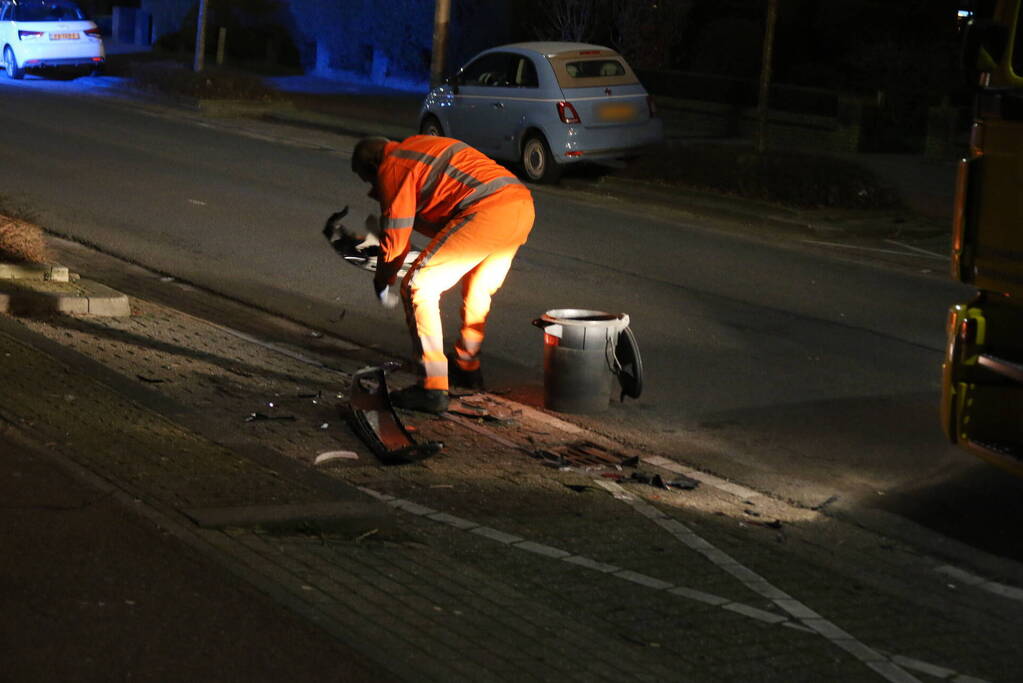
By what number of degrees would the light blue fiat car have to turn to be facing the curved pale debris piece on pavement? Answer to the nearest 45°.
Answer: approximately 135° to its left

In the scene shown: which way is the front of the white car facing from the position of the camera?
facing away from the viewer and to the left of the viewer

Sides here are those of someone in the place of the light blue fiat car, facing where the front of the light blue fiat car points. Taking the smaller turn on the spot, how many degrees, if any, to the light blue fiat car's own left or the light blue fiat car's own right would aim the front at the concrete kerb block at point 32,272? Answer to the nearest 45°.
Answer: approximately 135° to the light blue fiat car's own left

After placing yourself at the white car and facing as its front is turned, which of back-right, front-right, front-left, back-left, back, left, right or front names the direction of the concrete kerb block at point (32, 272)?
back-left

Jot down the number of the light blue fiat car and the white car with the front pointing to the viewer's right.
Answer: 0

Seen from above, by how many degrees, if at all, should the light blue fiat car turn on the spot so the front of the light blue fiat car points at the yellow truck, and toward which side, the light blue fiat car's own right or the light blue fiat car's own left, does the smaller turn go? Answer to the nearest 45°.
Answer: approximately 135° to the light blue fiat car's own left

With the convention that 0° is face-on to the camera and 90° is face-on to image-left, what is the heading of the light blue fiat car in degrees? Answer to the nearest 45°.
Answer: approximately 135°

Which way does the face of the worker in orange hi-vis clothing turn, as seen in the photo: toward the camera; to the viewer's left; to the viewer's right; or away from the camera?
to the viewer's left

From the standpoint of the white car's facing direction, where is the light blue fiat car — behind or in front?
behind

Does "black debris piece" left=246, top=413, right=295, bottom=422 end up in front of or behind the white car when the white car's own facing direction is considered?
behind

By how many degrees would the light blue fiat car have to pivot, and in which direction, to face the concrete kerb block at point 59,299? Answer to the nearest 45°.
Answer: approximately 135° to its left

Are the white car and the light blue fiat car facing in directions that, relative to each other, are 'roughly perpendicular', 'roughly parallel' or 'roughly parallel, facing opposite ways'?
roughly parallel

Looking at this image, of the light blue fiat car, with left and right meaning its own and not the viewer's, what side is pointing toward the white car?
front

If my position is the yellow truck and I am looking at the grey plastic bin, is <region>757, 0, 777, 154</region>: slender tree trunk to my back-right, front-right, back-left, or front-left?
front-right

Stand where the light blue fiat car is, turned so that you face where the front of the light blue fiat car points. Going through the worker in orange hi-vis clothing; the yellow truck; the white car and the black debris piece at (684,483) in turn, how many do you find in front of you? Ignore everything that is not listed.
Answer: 1

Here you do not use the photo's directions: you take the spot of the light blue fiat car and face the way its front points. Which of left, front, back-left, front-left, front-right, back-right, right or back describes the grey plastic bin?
back-left

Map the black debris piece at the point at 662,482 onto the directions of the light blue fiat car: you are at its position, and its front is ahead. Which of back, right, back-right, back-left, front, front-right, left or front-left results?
back-left
